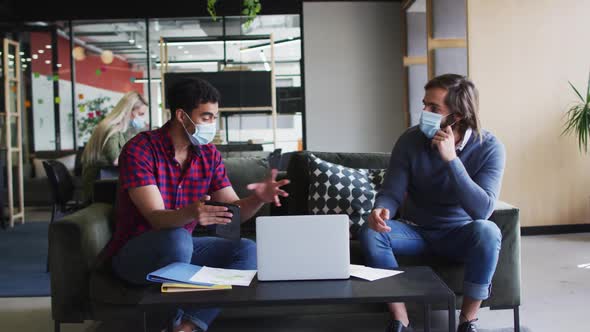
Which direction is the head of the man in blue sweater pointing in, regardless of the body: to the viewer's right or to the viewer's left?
to the viewer's left

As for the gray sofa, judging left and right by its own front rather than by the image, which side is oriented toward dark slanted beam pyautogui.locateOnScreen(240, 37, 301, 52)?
back

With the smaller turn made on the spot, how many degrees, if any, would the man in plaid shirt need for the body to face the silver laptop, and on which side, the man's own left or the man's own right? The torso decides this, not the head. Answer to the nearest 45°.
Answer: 0° — they already face it

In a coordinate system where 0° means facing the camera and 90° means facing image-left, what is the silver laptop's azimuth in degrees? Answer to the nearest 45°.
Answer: approximately 180°

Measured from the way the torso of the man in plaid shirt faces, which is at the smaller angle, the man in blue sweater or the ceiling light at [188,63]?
the man in blue sweater
